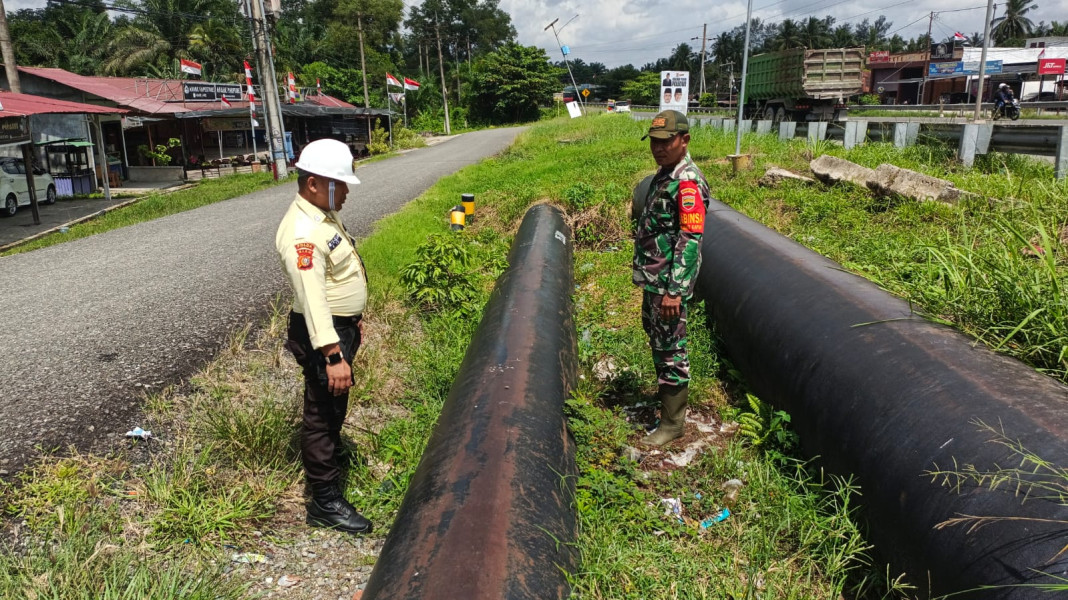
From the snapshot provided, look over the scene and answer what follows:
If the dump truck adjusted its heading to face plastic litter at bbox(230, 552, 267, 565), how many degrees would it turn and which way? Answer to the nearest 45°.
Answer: approximately 135° to its left

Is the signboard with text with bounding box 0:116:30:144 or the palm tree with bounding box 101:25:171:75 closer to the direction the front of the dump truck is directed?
the palm tree

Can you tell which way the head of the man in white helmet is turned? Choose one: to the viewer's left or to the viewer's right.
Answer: to the viewer's right

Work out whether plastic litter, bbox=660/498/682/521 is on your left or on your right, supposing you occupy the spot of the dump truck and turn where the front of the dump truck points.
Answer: on your left

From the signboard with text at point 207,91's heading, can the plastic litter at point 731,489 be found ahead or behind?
ahead

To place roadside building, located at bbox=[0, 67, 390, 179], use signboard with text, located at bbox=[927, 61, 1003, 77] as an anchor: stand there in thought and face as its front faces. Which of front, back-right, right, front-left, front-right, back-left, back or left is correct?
front-right

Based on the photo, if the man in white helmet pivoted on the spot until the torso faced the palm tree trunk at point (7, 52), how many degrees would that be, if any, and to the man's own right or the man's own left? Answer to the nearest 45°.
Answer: approximately 90° to the man's own left

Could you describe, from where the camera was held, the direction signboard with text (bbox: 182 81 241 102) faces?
facing the viewer and to the right of the viewer

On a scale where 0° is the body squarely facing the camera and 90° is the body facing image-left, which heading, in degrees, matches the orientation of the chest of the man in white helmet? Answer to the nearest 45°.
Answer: approximately 270°

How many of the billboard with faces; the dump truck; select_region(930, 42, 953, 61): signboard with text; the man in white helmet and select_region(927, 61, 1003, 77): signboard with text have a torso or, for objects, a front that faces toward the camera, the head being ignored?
3

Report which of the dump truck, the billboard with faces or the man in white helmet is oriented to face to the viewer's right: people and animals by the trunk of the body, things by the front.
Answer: the man in white helmet

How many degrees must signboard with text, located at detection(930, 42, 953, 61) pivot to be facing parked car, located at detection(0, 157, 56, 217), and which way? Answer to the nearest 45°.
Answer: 0° — it already faces it

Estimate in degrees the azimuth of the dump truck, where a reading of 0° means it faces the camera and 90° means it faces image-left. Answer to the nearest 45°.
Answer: approximately 135°

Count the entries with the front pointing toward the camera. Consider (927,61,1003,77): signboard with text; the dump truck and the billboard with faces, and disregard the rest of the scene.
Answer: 2
